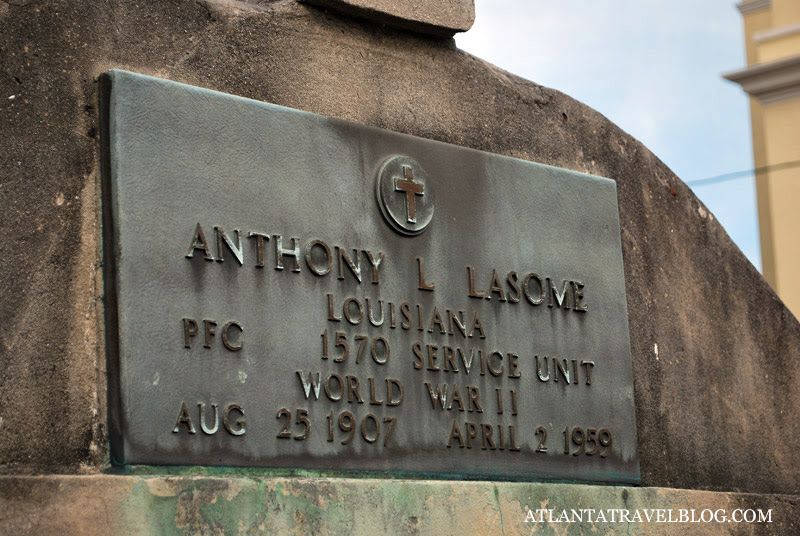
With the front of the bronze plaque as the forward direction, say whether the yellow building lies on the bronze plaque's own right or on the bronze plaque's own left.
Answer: on the bronze plaque's own left

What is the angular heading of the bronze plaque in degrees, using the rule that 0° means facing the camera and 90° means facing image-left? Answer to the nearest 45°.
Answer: approximately 315°
